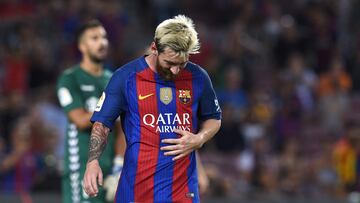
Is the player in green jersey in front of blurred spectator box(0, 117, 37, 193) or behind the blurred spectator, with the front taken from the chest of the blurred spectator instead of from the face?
in front

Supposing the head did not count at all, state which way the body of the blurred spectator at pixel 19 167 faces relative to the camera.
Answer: toward the camera

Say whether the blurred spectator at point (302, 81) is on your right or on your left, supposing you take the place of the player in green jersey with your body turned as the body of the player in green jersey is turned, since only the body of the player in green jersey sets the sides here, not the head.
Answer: on your left

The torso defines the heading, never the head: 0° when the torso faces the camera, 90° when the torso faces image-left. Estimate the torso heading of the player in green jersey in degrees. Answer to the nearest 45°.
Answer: approximately 315°

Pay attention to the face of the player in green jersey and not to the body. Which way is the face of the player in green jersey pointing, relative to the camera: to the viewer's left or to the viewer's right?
to the viewer's right

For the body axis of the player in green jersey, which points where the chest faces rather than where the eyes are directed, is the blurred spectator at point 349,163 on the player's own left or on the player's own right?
on the player's own left

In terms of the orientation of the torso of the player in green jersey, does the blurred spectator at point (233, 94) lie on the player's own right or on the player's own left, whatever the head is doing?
on the player's own left

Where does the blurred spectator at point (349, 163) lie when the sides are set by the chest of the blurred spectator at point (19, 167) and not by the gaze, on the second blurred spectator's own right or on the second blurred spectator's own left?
on the second blurred spectator's own left

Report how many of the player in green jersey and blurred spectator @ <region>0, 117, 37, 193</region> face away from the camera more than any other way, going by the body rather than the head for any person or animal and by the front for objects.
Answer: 0
